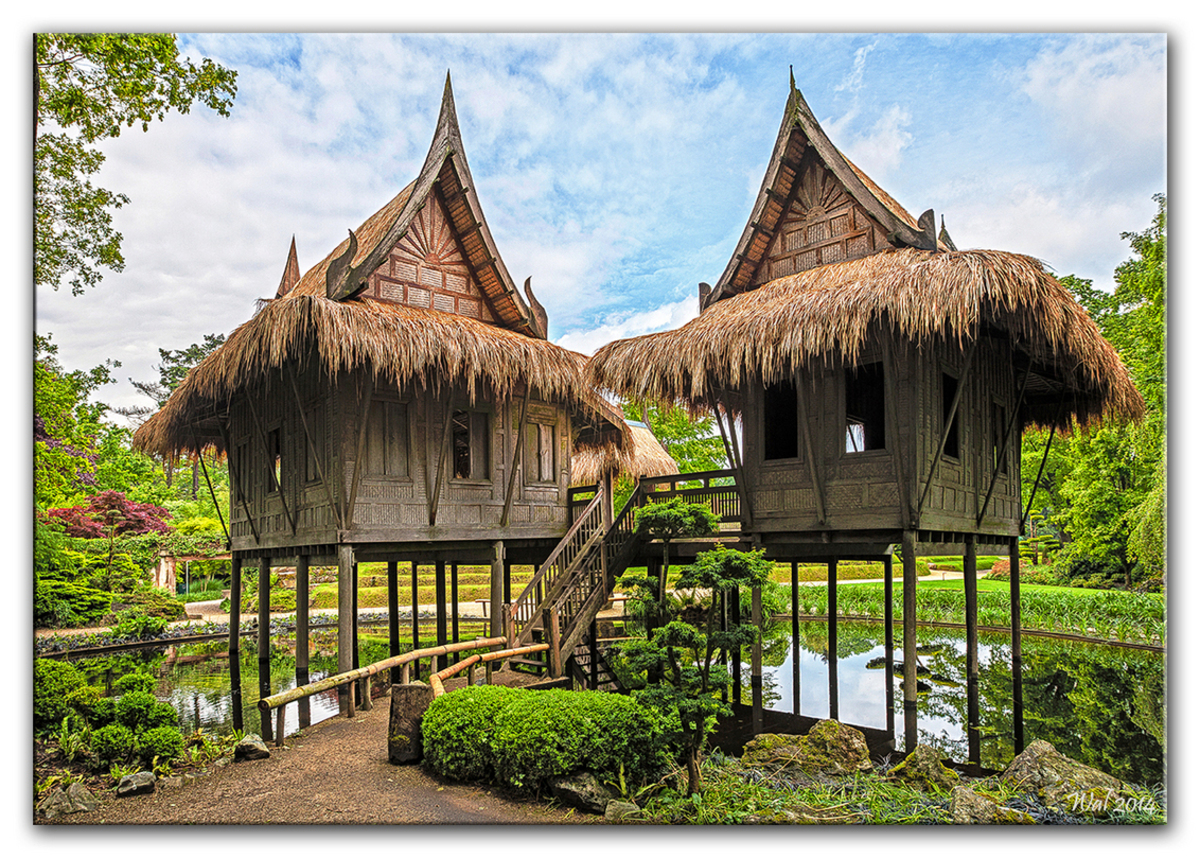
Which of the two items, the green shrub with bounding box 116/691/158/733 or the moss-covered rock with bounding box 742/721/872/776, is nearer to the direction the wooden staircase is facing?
the green shrub

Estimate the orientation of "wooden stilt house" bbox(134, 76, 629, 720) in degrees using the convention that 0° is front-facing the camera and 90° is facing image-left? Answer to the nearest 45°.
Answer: approximately 315°

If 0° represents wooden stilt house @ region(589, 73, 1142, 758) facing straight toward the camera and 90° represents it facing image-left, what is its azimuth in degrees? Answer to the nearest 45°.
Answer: approximately 45°

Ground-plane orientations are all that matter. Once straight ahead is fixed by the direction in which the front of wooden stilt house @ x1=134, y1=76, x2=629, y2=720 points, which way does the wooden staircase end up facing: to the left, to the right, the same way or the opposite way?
to the right

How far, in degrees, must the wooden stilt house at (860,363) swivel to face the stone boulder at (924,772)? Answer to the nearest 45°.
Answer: approximately 45° to its left

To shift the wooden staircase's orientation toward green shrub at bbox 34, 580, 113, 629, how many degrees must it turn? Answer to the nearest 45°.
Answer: approximately 90° to its right

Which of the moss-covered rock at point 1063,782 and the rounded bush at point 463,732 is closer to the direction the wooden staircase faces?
the rounded bush

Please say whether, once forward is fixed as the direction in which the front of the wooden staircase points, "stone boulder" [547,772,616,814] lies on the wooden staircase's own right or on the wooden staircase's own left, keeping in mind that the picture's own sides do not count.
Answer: on the wooden staircase's own left

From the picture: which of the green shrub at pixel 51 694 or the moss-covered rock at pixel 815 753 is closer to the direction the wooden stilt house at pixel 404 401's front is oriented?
the moss-covered rock
